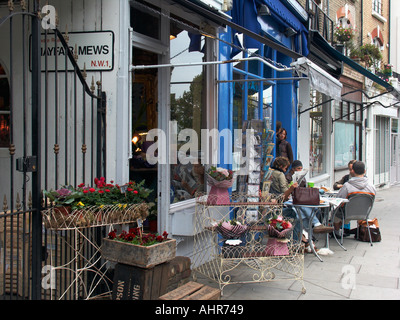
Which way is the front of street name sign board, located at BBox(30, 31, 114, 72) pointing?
toward the camera

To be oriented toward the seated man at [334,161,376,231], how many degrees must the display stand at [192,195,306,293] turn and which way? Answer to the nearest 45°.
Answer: approximately 135° to its left

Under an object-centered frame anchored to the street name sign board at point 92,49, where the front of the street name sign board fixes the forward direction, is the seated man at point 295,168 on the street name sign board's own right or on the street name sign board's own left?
on the street name sign board's own left

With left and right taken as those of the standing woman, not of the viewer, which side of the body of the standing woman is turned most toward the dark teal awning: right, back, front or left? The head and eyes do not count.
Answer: back

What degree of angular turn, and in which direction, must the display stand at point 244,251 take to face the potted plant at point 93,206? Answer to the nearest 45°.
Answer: approximately 45° to its right

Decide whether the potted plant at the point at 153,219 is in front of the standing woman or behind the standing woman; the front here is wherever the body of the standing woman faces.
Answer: in front

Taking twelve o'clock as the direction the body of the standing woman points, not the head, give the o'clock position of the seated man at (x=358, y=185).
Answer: The seated man is roughly at 9 o'clock from the standing woman.

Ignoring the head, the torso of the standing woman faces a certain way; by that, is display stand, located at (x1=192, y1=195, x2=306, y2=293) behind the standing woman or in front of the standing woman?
in front

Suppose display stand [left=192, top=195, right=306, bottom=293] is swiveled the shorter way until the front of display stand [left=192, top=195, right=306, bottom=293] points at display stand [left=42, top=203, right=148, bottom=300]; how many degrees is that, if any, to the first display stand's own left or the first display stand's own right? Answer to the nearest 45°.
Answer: approximately 45° to the first display stand's own right
